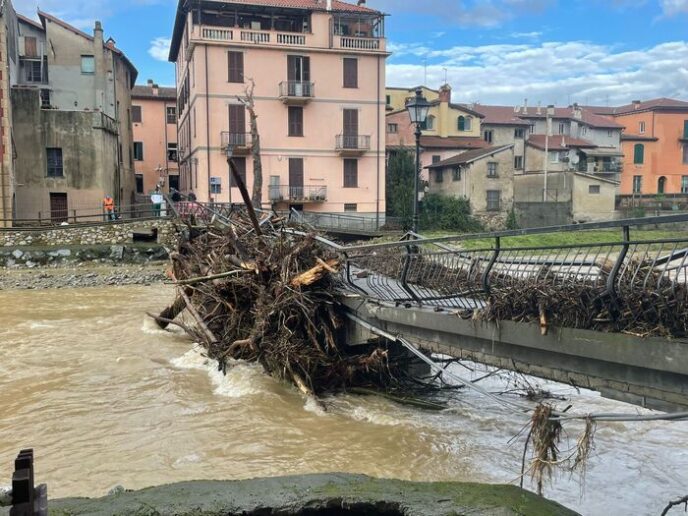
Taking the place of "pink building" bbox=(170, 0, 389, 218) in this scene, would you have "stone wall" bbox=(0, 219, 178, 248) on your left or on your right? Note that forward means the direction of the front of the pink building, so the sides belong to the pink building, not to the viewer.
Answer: on your right

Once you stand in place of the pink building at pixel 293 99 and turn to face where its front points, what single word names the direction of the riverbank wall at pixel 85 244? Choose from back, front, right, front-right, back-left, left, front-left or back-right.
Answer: front-right

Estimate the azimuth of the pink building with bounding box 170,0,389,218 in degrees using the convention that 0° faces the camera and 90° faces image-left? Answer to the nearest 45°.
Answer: approximately 0°

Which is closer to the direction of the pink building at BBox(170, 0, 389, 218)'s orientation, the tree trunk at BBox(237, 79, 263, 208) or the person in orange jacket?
the tree trunk

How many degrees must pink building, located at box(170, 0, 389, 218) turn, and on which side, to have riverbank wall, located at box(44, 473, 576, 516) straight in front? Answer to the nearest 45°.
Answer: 0° — it already faces it

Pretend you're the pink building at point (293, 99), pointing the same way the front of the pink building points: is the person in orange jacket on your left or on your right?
on your right

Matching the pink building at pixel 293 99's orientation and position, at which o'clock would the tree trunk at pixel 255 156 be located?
The tree trunk is roughly at 1 o'clock from the pink building.
